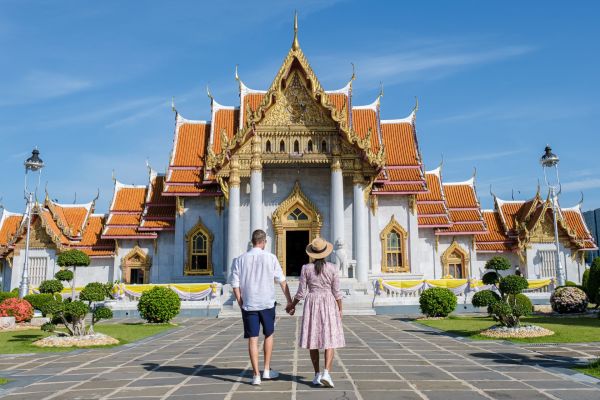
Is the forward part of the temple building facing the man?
yes

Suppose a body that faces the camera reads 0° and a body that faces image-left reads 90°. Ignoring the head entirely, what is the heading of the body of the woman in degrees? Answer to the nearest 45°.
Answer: approximately 180°

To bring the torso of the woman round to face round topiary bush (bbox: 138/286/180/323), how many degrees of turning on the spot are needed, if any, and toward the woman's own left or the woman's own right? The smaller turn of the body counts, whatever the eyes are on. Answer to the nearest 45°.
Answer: approximately 45° to the woman's own left

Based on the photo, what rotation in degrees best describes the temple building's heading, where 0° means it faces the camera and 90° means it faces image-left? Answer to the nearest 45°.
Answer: approximately 0°

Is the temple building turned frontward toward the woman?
yes

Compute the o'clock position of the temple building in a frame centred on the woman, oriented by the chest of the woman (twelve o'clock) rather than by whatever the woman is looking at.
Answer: The temple building is roughly at 12 o'clock from the woman.

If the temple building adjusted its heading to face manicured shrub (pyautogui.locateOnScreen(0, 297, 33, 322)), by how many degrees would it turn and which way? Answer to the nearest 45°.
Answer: approximately 45° to its right

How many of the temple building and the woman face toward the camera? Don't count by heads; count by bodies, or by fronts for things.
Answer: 1

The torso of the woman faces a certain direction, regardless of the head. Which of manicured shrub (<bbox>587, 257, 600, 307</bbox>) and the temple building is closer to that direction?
the temple building

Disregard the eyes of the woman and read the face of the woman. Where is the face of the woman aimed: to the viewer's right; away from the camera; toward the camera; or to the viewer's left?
away from the camera

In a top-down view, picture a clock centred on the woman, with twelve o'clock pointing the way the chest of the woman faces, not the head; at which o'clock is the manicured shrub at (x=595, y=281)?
The manicured shrub is roughly at 1 o'clock from the woman.

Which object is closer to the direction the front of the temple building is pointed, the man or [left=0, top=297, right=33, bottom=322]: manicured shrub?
the man

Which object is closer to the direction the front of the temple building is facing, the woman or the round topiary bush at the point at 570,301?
the woman

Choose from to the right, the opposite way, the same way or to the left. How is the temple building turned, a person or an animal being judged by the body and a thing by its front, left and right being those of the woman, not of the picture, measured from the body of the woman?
the opposite way
